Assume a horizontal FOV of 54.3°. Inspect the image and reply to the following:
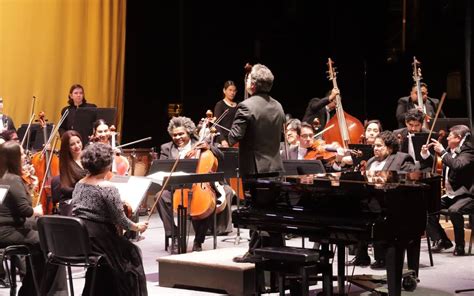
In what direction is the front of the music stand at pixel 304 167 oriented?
away from the camera

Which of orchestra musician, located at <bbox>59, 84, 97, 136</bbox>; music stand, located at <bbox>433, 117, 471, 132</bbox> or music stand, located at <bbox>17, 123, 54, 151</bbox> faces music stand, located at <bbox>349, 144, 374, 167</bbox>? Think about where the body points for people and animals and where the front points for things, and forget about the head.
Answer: the orchestra musician

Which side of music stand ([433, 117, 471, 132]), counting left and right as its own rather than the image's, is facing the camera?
back

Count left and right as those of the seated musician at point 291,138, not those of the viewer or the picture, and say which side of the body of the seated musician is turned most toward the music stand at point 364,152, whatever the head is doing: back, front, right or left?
left

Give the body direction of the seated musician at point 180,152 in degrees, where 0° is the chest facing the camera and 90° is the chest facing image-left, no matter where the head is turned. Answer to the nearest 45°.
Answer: approximately 0°
